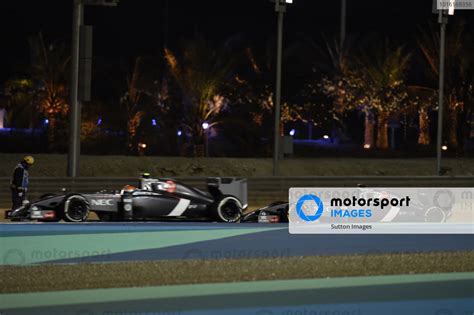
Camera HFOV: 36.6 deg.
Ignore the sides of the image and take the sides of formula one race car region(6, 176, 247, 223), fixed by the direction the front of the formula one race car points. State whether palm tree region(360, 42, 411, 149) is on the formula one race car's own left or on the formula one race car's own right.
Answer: on the formula one race car's own right

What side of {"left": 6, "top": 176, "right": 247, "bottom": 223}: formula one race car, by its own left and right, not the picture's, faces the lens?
left

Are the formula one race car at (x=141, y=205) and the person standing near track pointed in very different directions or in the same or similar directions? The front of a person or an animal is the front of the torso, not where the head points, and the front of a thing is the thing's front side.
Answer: very different directions

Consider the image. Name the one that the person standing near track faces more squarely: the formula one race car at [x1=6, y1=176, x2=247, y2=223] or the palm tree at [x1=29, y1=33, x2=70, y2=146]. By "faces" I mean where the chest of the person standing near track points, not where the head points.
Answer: the formula one race car

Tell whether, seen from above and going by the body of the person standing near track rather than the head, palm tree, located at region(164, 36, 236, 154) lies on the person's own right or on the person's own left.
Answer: on the person's own left

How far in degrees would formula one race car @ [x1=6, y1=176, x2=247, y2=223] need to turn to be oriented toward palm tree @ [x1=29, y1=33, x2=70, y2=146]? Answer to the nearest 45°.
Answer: approximately 90° to its right
